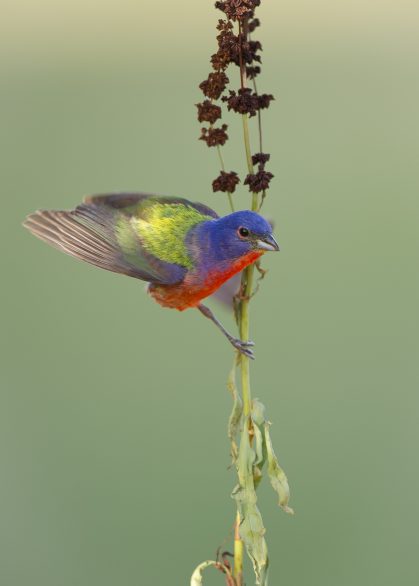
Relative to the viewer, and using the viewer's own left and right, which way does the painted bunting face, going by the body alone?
facing to the right of the viewer
